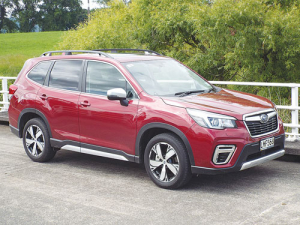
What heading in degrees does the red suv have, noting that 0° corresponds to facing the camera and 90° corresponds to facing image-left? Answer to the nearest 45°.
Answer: approximately 315°

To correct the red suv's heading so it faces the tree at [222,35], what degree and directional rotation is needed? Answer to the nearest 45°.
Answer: approximately 135° to its left
